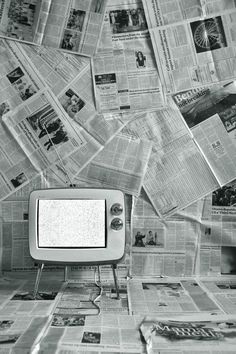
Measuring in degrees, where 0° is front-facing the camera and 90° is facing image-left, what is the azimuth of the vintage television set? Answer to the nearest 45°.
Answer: approximately 0°

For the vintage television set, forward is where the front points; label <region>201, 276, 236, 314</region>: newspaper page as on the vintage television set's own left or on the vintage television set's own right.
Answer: on the vintage television set's own left
